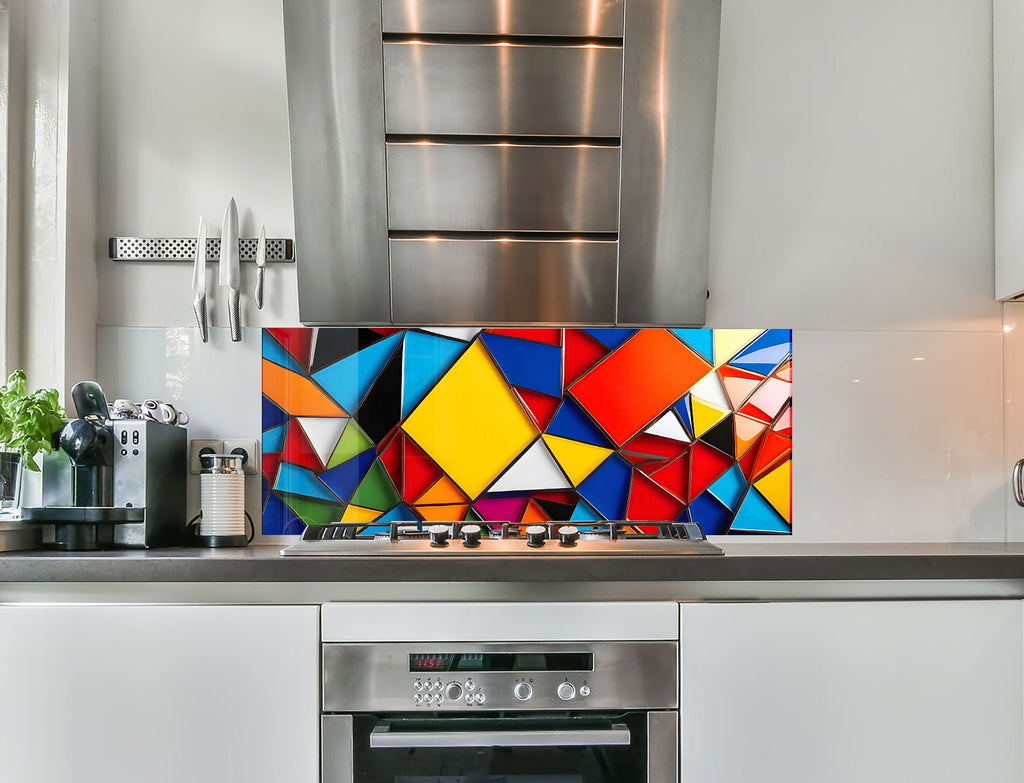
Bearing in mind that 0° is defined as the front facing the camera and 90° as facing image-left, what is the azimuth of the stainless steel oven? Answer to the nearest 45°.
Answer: approximately 0°

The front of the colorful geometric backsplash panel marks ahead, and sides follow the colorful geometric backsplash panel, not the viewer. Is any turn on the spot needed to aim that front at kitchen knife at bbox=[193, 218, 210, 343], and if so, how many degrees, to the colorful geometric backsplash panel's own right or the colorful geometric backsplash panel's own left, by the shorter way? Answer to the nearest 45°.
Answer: approximately 90° to the colorful geometric backsplash panel's own right

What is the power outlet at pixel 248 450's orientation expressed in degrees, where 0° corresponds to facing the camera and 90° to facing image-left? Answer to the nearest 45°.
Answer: approximately 0°

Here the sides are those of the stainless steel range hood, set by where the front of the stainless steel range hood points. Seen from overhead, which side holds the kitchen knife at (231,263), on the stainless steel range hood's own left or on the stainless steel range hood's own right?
on the stainless steel range hood's own right
